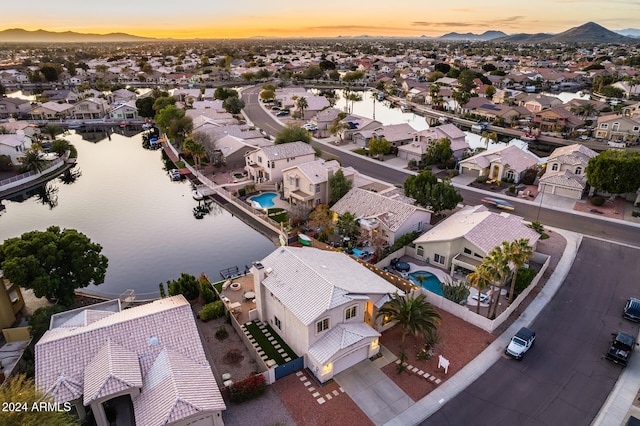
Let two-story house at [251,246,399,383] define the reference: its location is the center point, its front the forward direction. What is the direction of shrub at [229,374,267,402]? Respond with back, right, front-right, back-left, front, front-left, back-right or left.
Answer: right

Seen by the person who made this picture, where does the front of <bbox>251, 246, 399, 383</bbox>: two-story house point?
facing the viewer and to the right of the viewer

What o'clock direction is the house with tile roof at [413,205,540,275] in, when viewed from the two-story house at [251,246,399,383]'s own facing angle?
The house with tile roof is roughly at 9 o'clock from the two-story house.

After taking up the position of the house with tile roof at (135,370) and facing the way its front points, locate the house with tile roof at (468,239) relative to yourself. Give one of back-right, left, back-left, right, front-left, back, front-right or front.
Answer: left

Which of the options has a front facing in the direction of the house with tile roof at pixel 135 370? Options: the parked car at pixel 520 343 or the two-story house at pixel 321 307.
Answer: the parked car

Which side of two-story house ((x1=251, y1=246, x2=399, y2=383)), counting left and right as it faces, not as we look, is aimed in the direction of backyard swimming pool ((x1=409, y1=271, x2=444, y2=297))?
left

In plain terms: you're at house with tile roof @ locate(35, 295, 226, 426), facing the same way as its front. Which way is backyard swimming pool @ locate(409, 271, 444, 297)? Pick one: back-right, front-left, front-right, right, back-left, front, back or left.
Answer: left

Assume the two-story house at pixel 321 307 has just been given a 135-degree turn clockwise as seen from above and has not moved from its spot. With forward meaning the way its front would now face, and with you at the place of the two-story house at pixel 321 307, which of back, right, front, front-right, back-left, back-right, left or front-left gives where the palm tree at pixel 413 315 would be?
back

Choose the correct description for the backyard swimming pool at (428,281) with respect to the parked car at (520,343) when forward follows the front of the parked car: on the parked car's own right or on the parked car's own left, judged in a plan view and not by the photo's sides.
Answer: on the parked car's own right

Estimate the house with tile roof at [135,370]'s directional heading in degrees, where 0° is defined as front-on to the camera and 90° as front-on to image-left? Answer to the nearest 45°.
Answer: approximately 0°

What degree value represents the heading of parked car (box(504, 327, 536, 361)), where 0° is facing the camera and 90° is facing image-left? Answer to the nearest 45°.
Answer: approximately 45°

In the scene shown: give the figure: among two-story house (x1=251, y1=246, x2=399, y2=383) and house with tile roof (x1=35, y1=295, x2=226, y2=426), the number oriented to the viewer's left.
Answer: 0
